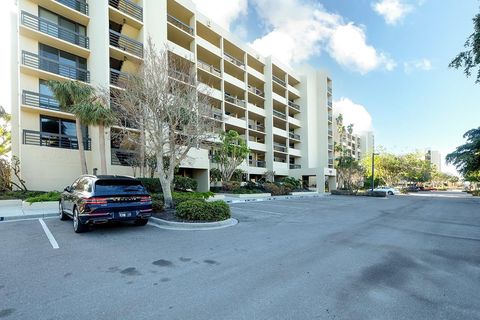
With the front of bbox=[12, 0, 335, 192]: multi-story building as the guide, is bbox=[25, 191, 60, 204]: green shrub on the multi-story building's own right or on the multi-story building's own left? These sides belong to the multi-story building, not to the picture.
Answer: on the multi-story building's own right

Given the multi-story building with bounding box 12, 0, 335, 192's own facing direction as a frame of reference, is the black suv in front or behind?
in front

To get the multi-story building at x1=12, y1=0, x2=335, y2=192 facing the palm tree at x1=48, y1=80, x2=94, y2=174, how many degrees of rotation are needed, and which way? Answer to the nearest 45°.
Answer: approximately 45° to its right

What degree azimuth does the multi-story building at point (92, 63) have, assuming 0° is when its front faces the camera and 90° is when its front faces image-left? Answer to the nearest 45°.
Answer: approximately 315°

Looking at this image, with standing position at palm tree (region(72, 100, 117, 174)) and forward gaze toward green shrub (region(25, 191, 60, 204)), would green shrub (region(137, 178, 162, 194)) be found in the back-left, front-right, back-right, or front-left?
back-left
